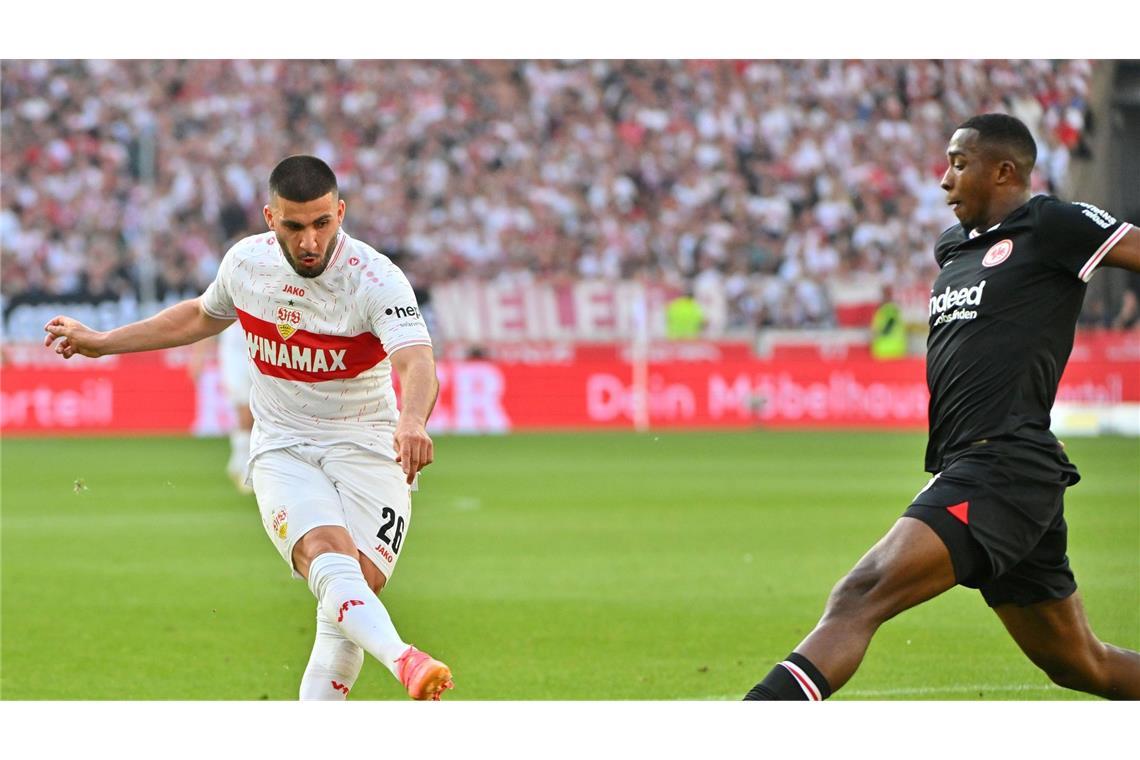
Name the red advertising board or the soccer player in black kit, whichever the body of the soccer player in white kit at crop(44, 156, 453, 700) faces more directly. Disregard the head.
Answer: the soccer player in black kit

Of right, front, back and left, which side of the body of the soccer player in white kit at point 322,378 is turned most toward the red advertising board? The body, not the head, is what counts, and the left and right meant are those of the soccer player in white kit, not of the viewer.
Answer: back

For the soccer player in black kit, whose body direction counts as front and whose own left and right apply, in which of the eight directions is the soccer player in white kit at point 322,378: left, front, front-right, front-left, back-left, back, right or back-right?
front-right

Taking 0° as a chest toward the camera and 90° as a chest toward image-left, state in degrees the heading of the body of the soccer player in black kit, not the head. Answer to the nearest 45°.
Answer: approximately 45°

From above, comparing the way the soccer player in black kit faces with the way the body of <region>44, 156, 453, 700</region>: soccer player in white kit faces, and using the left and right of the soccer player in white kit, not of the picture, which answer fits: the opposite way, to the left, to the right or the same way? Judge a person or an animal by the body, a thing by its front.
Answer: to the right

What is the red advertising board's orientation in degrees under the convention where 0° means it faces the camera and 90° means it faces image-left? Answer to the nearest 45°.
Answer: approximately 0°

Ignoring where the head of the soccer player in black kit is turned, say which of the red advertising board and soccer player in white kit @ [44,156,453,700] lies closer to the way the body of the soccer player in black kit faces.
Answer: the soccer player in white kit

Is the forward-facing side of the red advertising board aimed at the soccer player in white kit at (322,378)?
yes

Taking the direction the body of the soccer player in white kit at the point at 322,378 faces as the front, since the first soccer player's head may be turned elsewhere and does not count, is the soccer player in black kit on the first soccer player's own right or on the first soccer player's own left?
on the first soccer player's own left

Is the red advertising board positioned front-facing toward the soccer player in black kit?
yes

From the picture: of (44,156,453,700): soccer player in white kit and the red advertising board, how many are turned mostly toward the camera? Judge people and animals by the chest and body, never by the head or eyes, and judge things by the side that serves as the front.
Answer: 2

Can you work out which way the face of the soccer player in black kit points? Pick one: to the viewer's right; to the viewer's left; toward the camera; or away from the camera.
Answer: to the viewer's left
